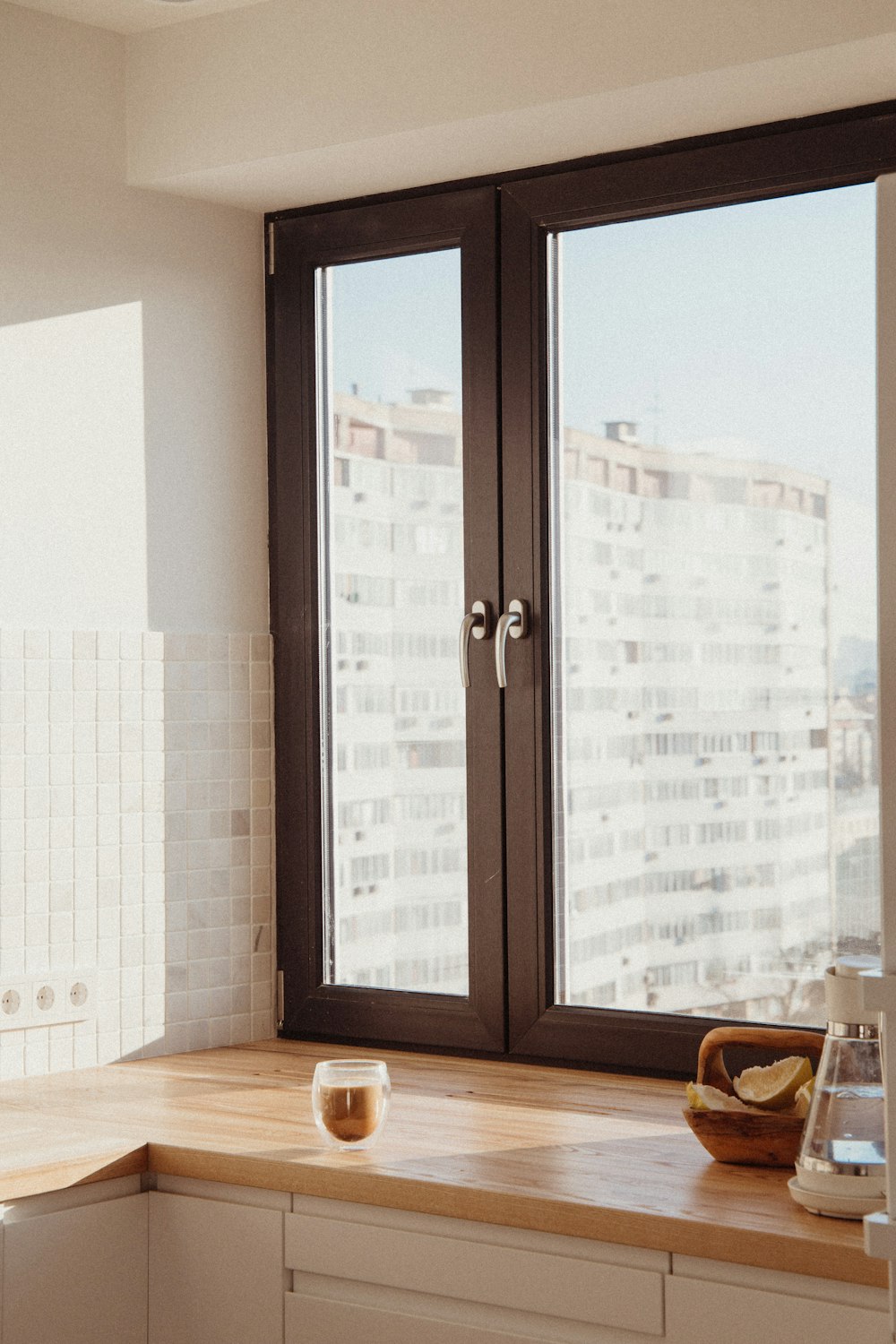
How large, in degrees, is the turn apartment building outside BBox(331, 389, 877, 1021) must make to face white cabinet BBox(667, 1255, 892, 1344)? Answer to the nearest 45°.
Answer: approximately 45° to its right

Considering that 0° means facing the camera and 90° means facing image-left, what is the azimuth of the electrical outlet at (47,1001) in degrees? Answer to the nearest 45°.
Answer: approximately 315°

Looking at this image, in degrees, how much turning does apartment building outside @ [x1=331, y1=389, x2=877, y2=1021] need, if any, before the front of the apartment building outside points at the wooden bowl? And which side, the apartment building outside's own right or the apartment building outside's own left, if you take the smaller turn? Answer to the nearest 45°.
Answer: approximately 45° to the apartment building outside's own right

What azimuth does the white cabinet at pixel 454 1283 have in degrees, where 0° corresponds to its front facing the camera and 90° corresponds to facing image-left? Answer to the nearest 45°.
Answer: approximately 45°

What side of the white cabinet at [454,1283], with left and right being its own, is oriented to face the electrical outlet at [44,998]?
right

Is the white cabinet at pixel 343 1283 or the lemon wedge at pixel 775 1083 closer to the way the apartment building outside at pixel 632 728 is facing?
the lemon wedge

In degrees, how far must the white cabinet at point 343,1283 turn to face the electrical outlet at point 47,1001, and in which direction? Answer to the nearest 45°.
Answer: approximately 90° to its right

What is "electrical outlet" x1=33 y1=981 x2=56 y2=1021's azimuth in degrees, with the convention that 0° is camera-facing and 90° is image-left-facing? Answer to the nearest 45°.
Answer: approximately 315°

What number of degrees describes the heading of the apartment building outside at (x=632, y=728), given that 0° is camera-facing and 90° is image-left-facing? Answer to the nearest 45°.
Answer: approximately 315°

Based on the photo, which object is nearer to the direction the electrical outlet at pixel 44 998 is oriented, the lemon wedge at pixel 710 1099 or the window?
the lemon wedge
